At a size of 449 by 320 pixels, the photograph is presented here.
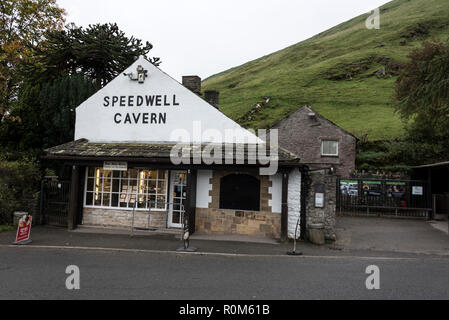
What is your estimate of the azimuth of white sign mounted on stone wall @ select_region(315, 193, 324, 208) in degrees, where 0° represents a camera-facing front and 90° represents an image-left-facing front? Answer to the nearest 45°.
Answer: approximately 0°

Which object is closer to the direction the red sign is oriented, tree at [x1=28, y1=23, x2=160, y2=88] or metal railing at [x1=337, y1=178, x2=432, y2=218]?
the metal railing

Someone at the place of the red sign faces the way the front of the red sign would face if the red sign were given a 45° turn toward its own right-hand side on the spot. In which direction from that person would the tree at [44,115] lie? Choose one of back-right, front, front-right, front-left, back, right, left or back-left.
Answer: back

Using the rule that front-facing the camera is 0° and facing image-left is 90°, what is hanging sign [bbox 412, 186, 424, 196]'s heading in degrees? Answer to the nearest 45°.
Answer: approximately 0°

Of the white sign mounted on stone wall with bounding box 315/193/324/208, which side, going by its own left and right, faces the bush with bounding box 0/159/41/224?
right

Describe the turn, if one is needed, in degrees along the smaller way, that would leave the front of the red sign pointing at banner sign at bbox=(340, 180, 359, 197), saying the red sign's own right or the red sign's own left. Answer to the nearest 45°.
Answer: approximately 45° to the red sign's own left
